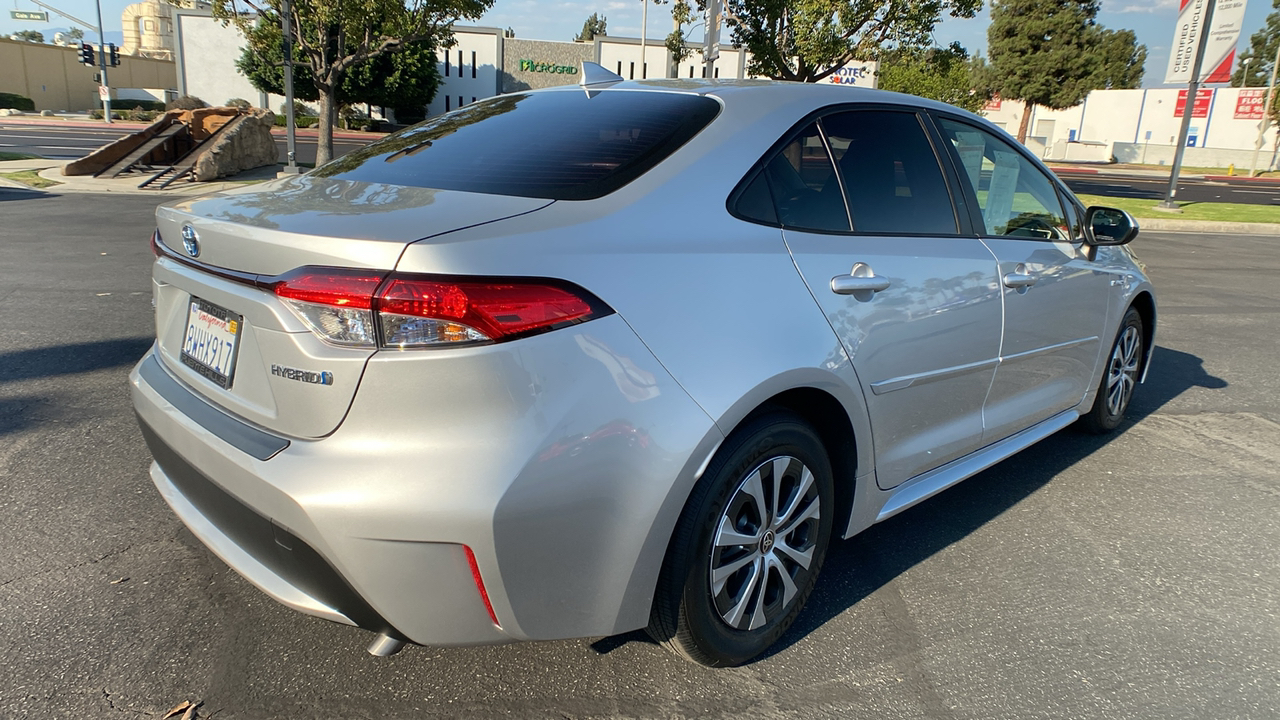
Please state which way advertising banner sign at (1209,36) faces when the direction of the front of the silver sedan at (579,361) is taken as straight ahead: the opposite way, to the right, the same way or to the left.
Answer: the opposite way

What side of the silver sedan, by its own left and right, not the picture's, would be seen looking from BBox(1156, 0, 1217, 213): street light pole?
front

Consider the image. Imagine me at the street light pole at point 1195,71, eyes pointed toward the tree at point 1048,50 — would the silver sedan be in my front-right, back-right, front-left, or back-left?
back-left

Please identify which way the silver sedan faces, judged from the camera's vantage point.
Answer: facing away from the viewer and to the right of the viewer

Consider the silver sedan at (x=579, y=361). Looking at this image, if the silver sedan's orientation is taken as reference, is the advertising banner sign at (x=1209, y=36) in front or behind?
in front

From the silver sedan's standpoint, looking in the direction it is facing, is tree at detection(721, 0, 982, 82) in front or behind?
in front

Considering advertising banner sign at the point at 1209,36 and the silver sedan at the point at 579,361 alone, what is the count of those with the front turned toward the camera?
1

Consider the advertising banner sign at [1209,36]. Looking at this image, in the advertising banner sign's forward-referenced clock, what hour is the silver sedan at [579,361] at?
The silver sedan is roughly at 12 o'clock from the advertising banner sign.

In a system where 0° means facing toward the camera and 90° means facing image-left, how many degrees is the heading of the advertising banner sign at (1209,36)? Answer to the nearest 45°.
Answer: approximately 0°

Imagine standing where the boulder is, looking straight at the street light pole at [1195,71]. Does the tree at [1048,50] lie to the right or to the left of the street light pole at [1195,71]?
left
